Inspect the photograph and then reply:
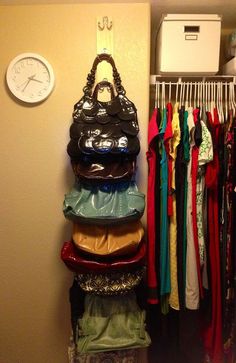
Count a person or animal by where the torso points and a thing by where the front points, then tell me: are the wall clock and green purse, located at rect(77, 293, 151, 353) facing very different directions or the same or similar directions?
same or similar directions

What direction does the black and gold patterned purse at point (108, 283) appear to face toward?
toward the camera

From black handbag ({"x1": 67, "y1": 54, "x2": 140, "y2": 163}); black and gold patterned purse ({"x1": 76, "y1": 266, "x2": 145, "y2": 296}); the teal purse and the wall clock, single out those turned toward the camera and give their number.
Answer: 4

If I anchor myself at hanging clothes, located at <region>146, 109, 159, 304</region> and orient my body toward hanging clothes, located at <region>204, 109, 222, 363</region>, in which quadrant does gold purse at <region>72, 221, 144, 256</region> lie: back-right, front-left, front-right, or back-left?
back-right

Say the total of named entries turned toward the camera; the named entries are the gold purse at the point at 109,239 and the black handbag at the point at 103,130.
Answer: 2

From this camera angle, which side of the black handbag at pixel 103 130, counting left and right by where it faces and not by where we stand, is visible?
front

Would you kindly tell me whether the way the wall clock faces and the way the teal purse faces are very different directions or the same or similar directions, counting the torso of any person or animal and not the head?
same or similar directions

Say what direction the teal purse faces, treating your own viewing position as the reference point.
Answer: facing the viewer

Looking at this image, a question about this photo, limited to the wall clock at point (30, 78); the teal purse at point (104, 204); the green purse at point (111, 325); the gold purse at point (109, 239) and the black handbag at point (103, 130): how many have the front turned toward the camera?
5

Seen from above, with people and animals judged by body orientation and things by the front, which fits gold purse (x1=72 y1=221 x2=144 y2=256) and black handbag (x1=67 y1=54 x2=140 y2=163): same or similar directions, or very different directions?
same or similar directions
